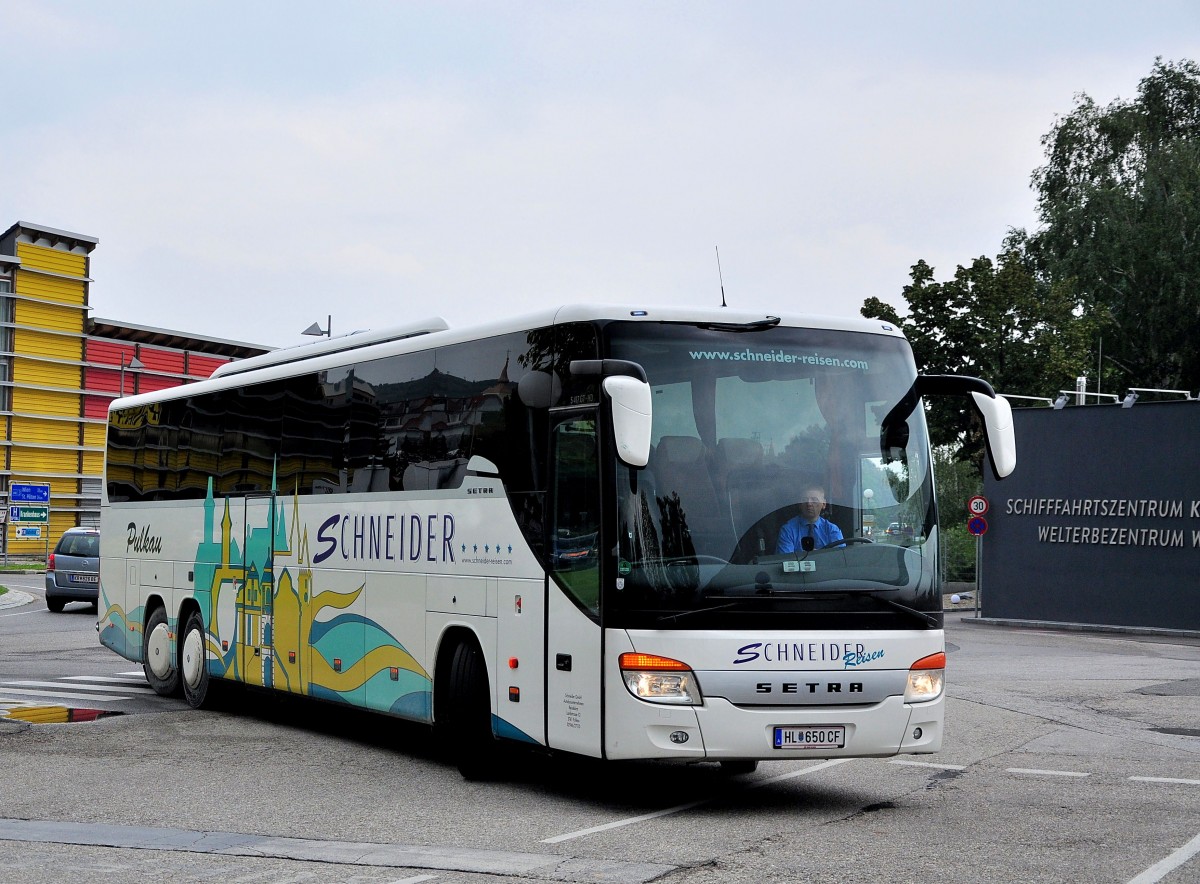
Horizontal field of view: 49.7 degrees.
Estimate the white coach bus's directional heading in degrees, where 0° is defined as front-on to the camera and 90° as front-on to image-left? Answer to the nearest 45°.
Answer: approximately 315°

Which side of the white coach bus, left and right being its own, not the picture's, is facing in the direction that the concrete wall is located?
left

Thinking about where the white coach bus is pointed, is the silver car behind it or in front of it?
behind

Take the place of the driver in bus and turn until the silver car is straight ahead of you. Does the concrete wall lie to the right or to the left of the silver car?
right
